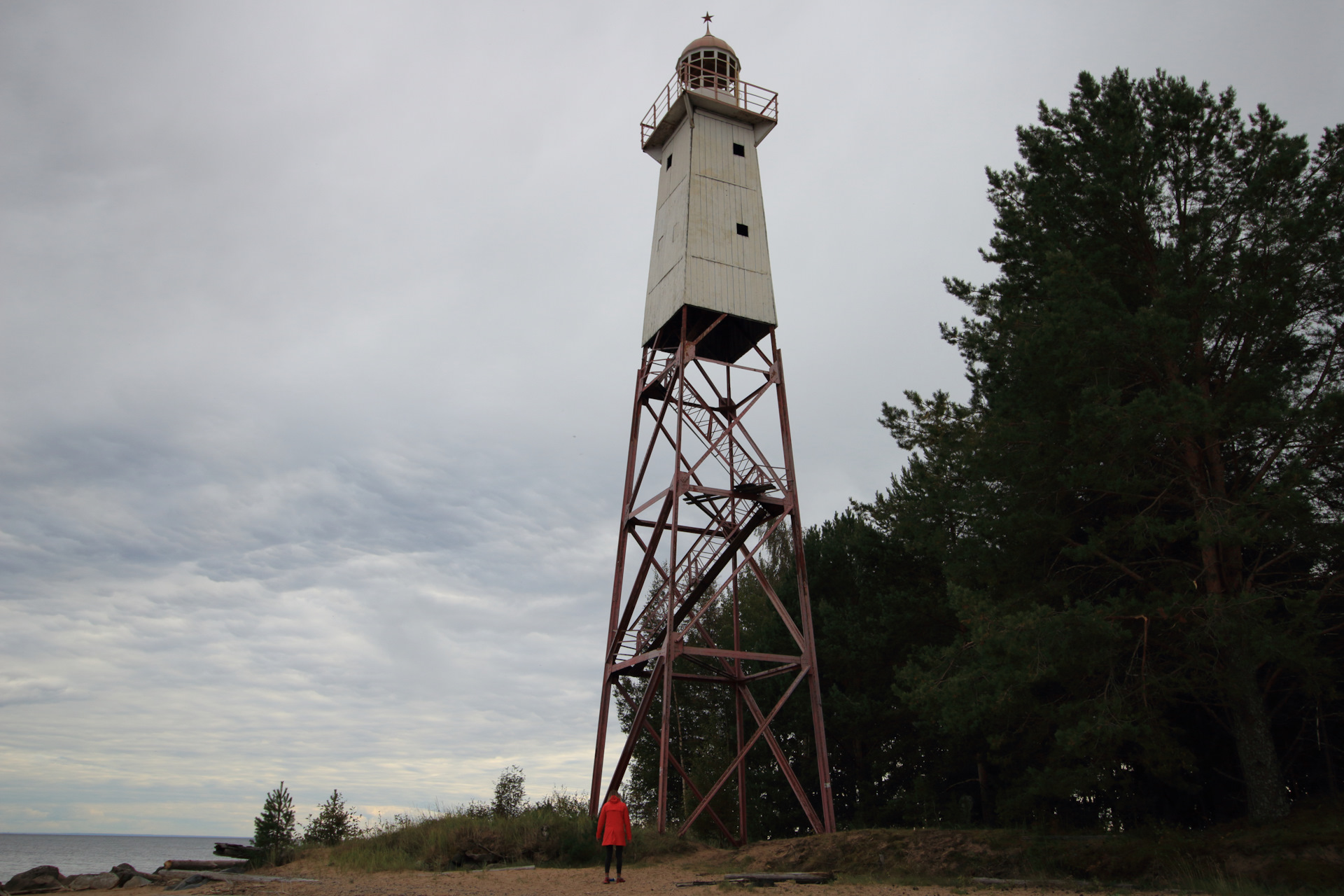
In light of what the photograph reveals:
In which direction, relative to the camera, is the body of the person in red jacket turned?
away from the camera

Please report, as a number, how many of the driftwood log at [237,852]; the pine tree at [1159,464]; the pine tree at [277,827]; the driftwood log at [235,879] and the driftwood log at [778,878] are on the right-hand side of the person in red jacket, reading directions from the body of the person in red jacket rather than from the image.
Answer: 2

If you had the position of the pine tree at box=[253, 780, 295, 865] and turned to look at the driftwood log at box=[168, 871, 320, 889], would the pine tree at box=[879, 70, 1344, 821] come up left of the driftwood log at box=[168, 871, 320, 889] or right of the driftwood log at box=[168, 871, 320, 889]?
left

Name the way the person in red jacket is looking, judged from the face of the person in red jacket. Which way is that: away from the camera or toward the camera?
away from the camera

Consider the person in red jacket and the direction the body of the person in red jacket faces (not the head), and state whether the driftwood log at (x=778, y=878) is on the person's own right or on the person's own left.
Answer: on the person's own right

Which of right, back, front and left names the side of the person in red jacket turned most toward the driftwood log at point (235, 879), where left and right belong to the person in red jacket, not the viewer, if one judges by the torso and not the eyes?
left
